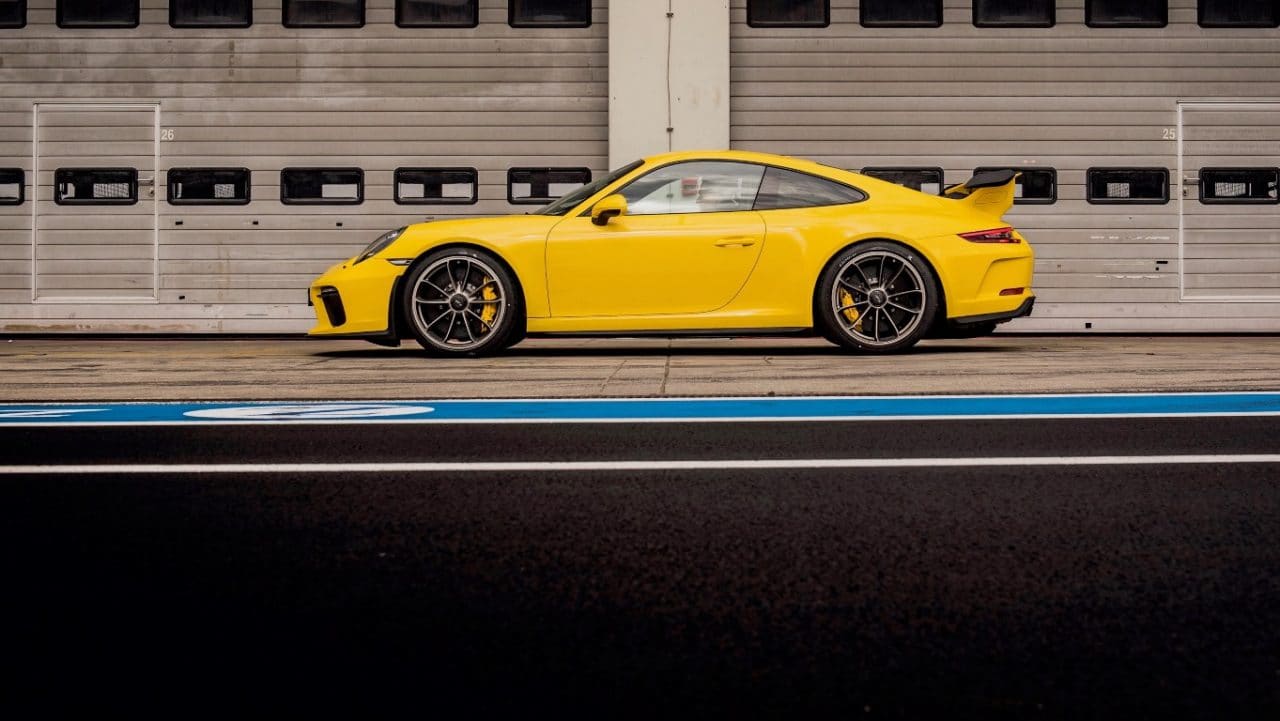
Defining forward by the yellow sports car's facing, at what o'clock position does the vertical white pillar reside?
The vertical white pillar is roughly at 3 o'clock from the yellow sports car.

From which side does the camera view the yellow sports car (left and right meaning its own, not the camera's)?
left
